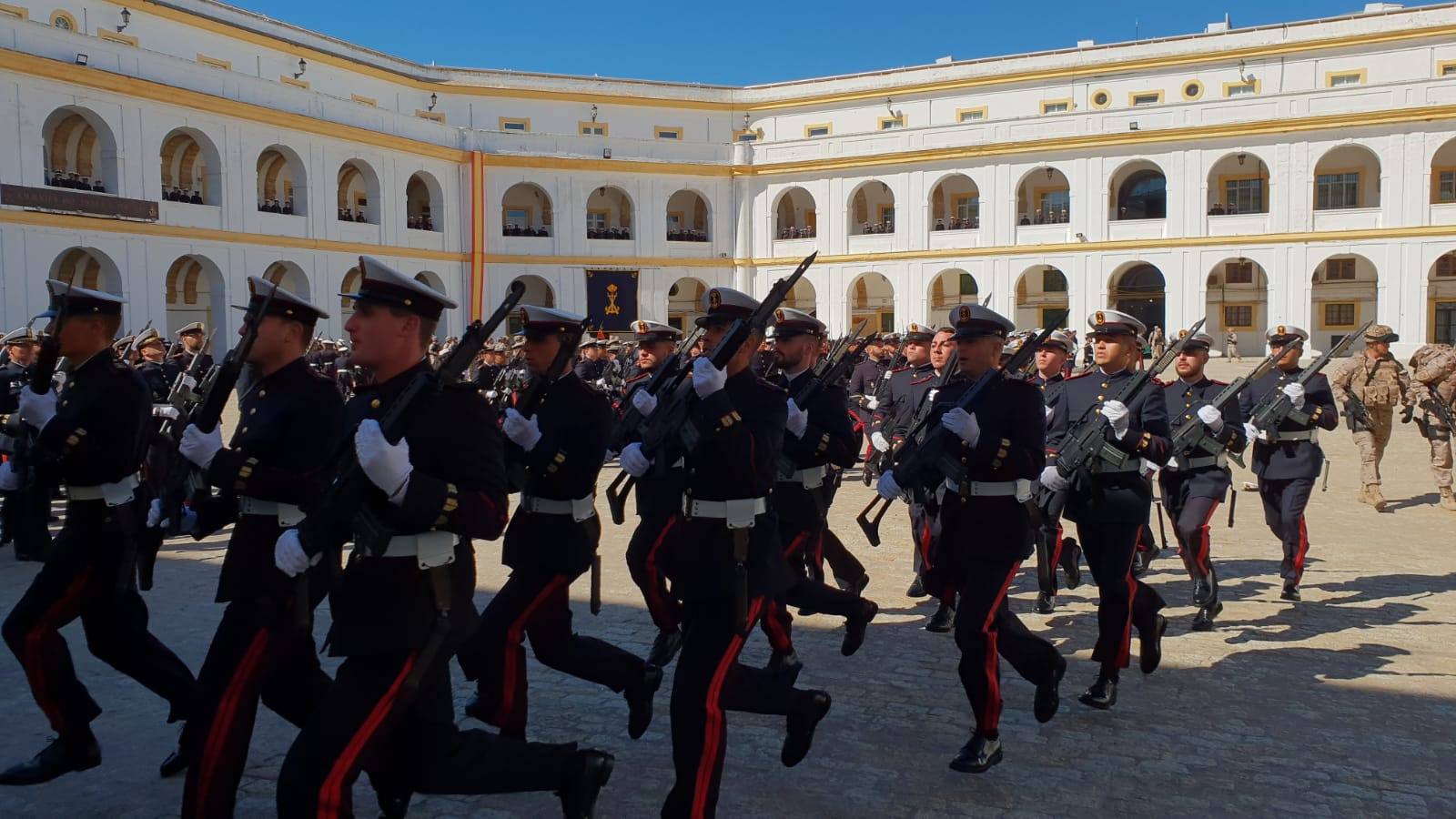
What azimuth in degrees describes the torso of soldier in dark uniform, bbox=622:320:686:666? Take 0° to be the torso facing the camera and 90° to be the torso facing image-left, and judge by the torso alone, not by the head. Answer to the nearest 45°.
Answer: approximately 45°

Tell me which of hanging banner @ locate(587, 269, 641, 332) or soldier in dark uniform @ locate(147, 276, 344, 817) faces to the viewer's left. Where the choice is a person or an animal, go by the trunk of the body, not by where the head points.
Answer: the soldier in dark uniform

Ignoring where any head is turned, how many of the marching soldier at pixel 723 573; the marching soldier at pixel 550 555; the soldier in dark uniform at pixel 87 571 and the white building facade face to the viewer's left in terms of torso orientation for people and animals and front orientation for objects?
3

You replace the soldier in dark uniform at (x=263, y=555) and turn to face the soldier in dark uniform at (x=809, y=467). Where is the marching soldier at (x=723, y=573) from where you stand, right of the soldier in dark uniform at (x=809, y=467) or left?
right

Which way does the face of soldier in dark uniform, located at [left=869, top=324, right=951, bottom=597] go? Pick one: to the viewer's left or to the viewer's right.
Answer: to the viewer's left

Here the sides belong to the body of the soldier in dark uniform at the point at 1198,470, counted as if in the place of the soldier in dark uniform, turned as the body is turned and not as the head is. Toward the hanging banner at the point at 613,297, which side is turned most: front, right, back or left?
right

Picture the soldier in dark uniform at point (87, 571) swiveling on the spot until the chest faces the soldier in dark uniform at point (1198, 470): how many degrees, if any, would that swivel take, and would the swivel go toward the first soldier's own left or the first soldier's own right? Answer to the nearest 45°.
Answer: approximately 180°

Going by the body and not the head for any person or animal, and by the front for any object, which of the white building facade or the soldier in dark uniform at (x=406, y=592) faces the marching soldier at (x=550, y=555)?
the white building facade

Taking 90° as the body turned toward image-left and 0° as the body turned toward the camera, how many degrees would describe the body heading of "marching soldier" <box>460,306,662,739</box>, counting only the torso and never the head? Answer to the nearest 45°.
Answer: approximately 90°

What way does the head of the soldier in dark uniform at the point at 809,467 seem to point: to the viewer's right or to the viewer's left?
to the viewer's left

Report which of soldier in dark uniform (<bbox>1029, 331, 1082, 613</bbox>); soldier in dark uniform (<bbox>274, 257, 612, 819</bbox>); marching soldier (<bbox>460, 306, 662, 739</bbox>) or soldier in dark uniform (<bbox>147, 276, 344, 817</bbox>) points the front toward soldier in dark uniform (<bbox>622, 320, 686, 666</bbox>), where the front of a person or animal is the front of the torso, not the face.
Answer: soldier in dark uniform (<bbox>1029, 331, 1082, 613</bbox>)

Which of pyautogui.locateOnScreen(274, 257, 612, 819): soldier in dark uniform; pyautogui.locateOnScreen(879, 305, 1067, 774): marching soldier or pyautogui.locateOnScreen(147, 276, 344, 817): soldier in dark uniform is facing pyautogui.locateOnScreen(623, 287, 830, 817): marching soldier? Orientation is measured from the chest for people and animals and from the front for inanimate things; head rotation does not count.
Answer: pyautogui.locateOnScreen(879, 305, 1067, 774): marching soldier

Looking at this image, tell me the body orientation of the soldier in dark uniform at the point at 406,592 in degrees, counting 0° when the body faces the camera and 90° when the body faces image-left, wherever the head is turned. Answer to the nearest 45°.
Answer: approximately 90°

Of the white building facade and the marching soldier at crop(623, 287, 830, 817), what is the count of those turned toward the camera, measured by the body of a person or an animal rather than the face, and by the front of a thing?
1

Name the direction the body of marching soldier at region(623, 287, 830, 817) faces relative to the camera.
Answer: to the viewer's left

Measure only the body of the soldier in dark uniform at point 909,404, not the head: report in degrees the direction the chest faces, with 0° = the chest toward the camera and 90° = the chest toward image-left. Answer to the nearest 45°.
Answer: approximately 45°
